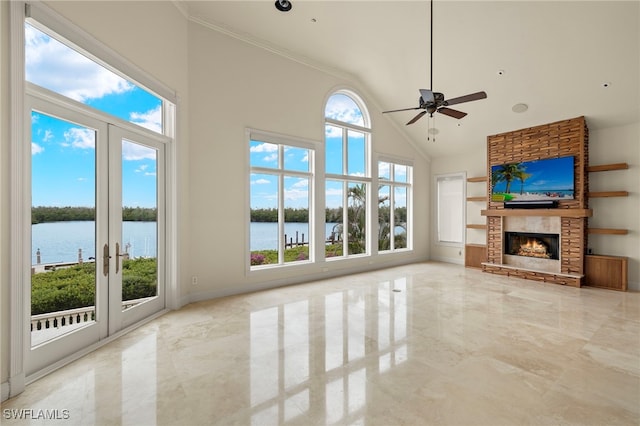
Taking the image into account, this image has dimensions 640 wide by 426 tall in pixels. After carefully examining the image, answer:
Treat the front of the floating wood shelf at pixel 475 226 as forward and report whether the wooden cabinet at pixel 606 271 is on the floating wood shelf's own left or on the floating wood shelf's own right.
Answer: on the floating wood shelf's own left

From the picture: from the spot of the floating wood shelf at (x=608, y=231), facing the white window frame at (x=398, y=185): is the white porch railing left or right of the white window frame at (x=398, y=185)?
left

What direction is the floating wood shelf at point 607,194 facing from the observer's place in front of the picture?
facing the viewer

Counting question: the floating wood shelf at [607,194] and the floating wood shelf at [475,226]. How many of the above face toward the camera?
2

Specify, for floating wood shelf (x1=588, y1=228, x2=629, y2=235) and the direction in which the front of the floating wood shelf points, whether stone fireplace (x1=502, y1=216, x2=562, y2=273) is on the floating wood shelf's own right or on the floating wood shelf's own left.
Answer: on the floating wood shelf's own right

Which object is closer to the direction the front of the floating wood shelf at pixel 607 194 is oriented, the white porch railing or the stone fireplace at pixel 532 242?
the white porch railing

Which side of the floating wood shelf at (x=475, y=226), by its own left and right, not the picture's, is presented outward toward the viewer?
front

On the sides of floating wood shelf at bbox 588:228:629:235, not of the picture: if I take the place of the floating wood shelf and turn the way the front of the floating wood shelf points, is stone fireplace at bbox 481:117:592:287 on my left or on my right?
on my right

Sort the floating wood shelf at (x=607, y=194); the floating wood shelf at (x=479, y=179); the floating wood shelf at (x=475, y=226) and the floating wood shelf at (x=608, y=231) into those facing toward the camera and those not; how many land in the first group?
4

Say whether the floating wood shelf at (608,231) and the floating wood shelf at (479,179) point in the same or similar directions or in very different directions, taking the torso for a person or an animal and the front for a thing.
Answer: same or similar directions

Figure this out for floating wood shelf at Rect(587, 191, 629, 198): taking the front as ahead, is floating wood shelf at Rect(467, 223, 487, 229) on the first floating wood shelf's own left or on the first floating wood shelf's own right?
on the first floating wood shelf's own right

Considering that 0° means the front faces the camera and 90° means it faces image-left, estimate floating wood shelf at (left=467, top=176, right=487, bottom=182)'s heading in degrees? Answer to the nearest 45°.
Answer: approximately 0°

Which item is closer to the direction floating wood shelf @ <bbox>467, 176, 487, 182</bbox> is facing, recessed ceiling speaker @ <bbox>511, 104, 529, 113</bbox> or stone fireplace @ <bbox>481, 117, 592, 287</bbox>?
the recessed ceiling speaker

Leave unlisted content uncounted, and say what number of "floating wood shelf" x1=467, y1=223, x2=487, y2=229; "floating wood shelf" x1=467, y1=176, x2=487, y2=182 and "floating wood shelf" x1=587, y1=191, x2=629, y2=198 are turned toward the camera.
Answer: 3

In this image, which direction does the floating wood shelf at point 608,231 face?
toward the camera
